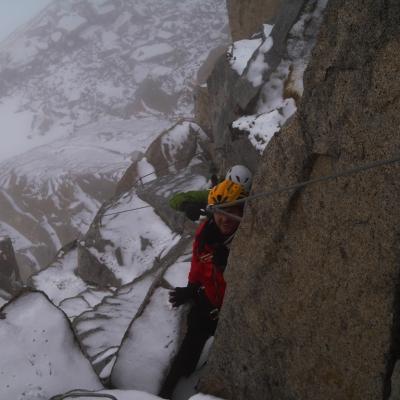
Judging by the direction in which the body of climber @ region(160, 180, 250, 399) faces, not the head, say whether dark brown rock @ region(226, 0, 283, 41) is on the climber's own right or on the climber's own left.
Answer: on the climber's own left

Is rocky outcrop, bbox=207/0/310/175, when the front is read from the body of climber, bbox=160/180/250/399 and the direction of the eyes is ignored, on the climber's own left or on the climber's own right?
on the climber's own left

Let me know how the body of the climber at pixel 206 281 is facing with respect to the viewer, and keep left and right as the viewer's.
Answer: facing the viewer and to the right of the viewer

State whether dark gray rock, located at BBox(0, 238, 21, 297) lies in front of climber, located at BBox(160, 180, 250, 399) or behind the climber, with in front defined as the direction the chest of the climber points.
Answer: behind

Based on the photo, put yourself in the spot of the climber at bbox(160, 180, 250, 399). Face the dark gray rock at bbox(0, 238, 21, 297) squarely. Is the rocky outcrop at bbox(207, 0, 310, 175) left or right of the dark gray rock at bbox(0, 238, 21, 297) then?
right
